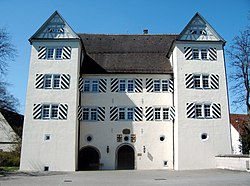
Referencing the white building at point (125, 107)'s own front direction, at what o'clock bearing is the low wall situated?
The low wall is roughly at 10 o'clock from the white building.

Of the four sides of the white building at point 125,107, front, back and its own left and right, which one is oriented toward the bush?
right

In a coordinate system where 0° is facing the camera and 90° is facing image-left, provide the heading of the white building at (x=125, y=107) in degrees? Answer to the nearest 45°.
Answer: approximately 0°
